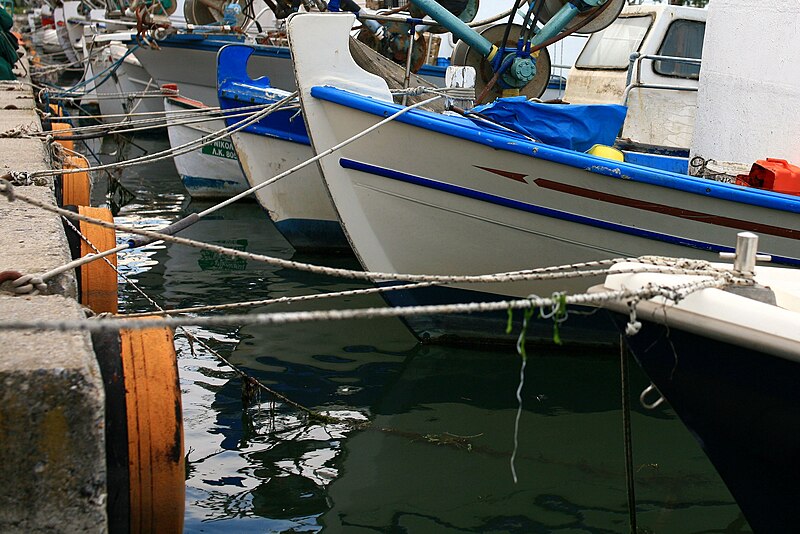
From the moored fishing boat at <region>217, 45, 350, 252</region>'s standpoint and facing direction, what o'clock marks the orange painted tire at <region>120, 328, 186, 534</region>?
The orange painted tire is roughly at 9 o'clock from the moored fishing boat.

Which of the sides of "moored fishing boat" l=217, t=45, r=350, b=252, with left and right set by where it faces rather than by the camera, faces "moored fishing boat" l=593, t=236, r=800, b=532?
left

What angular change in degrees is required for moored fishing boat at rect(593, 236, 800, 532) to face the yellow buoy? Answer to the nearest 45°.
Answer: approximately 90° to its right

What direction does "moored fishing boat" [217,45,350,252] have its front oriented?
to the viewer's left

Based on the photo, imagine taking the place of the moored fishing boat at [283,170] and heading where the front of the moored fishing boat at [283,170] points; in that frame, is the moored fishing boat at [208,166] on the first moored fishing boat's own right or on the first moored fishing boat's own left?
on the first moored fishing boat's own right

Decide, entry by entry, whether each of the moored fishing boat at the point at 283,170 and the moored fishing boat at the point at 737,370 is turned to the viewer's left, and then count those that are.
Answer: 2

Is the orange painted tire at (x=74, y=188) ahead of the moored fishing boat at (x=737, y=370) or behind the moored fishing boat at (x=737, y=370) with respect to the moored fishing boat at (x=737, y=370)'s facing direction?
ahead

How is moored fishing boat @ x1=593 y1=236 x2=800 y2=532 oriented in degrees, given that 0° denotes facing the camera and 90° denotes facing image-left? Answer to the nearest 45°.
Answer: approximately 90°

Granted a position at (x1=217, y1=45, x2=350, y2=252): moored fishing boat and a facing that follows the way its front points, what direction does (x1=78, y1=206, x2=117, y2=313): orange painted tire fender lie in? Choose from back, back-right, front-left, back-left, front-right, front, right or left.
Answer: left

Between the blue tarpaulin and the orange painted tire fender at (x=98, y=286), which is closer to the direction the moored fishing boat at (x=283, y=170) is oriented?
the orange painted tire fender

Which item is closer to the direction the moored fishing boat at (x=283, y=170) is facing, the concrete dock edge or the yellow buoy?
the concrete dock edge

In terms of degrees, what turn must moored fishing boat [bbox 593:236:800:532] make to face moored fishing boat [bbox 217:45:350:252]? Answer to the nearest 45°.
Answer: approximately 45° to its right
